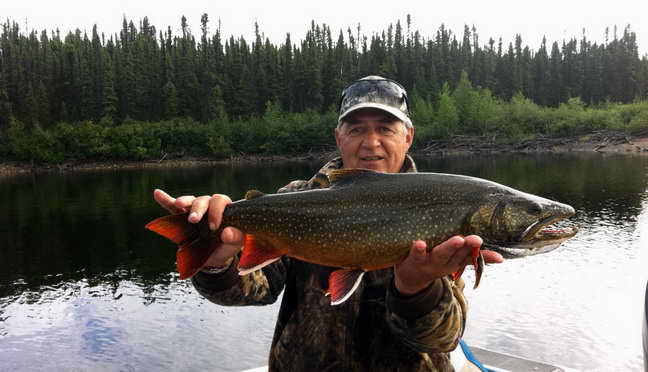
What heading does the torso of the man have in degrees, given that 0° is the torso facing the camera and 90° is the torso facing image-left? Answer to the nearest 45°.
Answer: approximately 0°
